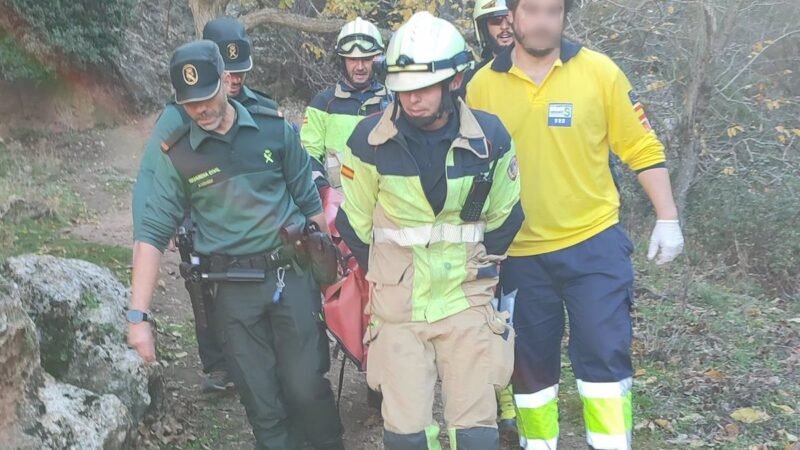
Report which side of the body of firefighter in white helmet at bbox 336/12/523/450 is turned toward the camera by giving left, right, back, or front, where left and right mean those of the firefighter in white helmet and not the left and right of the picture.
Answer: front

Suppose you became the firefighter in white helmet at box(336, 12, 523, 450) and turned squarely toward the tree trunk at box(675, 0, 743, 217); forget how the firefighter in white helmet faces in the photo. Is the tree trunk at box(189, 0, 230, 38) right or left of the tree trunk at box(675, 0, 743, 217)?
left

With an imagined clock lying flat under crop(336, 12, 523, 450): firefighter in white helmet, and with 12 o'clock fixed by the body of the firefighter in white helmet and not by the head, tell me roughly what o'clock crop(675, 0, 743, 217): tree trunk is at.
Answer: The tree trunk is roughly at 7 o'clock from the firefighter in white helmet.

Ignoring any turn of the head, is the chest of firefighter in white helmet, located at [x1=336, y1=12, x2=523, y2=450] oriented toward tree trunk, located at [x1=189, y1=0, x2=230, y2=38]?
no

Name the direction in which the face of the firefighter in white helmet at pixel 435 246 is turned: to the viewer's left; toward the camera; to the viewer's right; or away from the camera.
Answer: toward the camera
